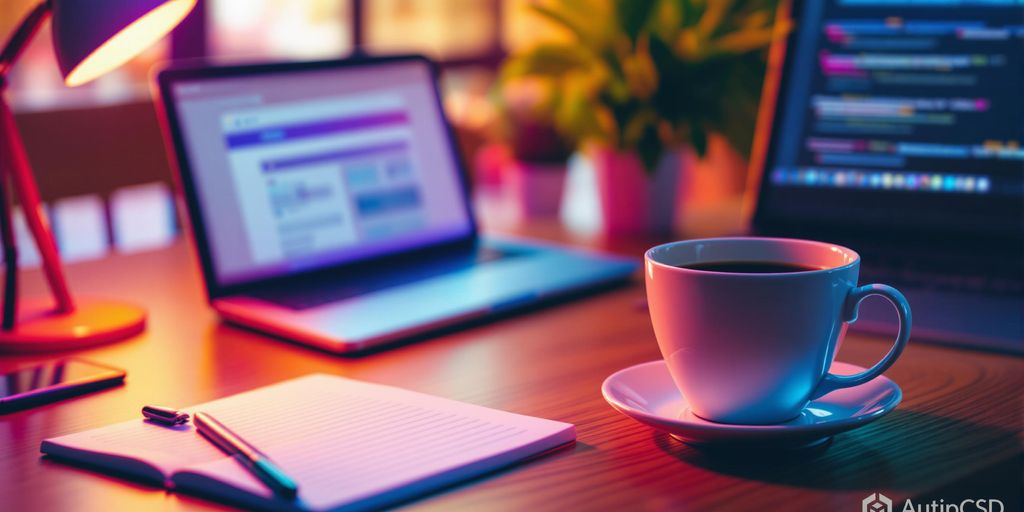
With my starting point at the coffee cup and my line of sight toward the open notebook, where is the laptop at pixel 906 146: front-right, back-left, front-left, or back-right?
back-right

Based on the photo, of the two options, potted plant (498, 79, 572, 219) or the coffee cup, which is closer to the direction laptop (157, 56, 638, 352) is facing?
the coffee cup

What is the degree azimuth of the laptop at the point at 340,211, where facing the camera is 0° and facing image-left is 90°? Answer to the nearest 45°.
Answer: approximately 315°

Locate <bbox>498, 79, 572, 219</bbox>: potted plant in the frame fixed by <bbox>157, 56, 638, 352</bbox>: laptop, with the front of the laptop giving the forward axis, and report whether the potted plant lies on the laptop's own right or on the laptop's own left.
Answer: on the laptop's own left
